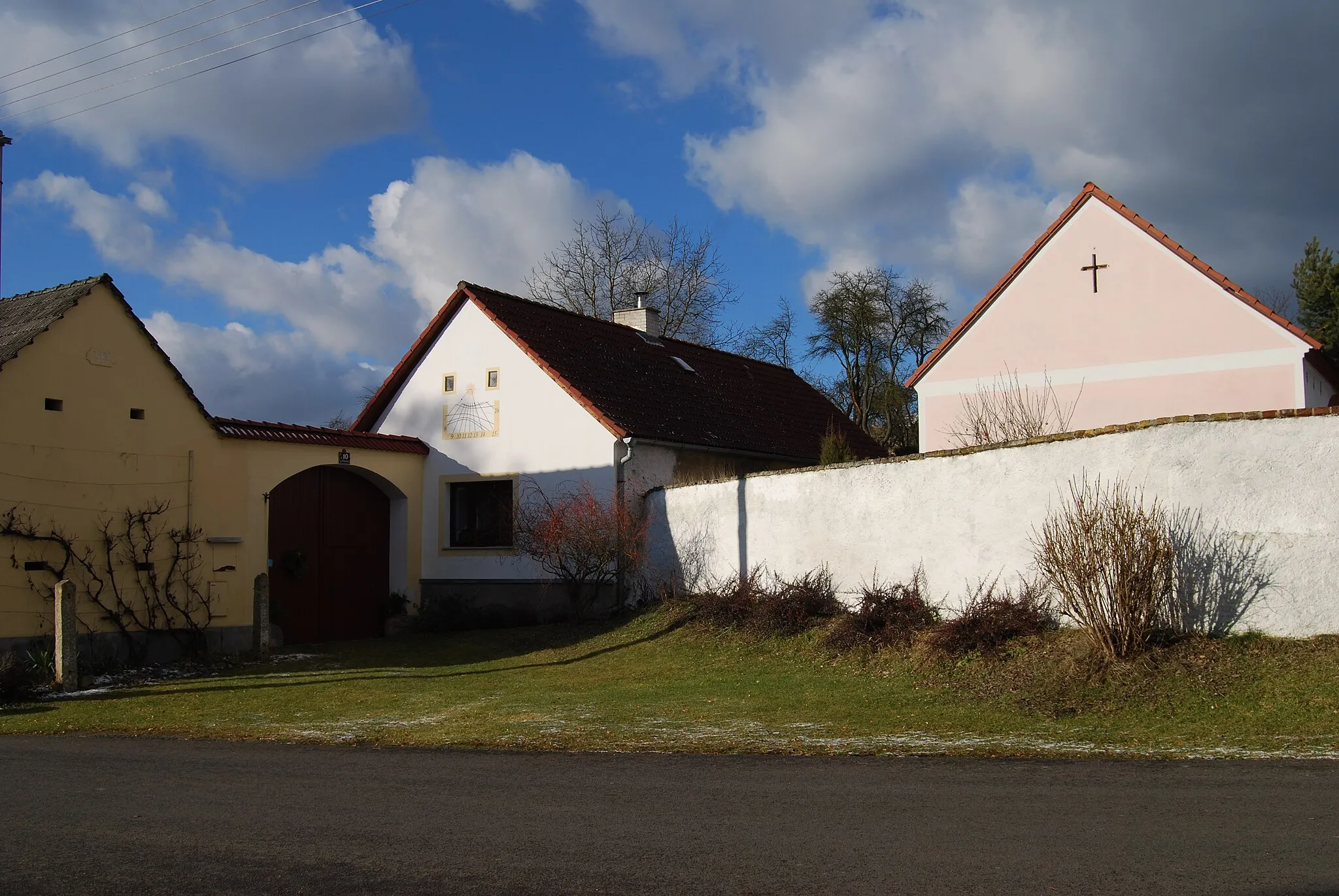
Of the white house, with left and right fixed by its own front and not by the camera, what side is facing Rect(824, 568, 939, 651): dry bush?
left

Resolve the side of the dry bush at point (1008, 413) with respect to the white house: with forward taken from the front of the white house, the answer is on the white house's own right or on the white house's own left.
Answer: on the white house's own left

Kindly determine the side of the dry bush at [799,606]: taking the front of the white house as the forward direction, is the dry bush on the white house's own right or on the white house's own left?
on the white house's own left

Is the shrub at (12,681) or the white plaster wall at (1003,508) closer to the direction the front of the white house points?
the shrub

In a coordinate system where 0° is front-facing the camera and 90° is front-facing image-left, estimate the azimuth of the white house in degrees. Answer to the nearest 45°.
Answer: approximately 45°

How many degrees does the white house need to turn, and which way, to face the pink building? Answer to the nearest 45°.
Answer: approximately 135° to its left

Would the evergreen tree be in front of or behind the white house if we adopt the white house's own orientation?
behind
